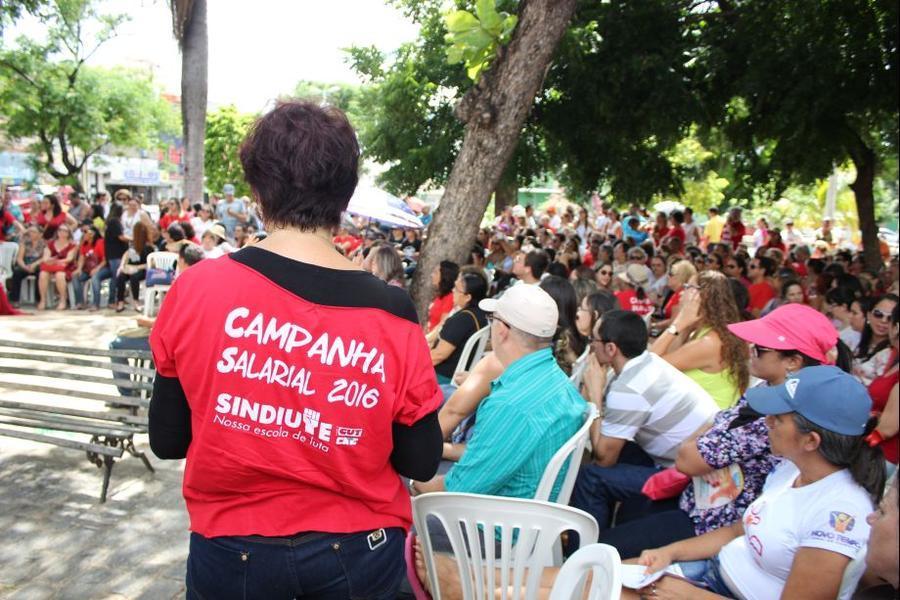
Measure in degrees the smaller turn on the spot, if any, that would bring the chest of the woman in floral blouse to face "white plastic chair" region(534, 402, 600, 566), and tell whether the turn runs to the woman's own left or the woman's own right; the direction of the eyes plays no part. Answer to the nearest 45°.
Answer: approximately 45° to the woman's own left

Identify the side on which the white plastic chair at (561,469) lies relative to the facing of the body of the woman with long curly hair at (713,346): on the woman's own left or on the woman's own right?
on the woman's own left

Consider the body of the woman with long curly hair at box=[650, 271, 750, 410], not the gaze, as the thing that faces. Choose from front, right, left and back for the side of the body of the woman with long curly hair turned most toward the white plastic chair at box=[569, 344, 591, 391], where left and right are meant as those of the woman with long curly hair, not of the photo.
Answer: front

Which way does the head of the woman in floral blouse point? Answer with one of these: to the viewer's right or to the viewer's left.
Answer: to the viewer's left

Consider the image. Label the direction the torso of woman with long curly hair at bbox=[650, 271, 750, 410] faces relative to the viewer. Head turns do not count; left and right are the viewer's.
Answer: facing to the left of the viewer

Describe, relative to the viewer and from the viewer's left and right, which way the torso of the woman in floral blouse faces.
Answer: facing to the left of the viewer

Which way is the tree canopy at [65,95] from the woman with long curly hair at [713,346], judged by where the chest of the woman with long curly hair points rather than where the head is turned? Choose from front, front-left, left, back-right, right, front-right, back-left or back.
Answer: front-right

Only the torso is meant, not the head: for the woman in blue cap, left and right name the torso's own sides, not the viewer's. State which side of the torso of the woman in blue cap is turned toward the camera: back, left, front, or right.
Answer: left

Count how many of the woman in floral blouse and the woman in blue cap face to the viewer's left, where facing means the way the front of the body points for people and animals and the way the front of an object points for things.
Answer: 2

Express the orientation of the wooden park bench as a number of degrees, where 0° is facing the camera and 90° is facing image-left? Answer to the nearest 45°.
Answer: approximately 45°
